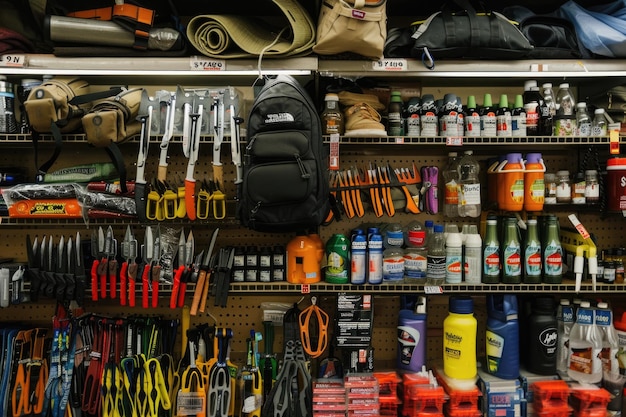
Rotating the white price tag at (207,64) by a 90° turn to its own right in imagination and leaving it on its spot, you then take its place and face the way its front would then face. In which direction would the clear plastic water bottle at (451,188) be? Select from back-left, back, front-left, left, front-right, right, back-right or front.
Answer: back

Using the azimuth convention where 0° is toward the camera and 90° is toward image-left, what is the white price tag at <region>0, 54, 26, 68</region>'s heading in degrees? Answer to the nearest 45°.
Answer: approximately 0°

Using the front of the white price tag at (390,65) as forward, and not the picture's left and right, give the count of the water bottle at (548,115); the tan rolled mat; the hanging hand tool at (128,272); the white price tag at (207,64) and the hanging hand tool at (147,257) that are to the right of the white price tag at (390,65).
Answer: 4

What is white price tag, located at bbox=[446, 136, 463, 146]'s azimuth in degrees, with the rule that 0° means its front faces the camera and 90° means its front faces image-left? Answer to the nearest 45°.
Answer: approximately 0°

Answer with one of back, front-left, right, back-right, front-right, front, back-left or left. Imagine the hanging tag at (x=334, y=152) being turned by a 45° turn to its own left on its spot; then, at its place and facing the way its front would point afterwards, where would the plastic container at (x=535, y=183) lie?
front-left
